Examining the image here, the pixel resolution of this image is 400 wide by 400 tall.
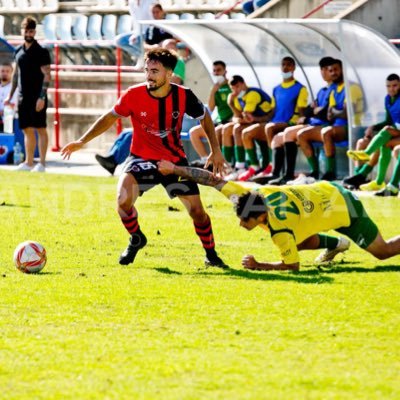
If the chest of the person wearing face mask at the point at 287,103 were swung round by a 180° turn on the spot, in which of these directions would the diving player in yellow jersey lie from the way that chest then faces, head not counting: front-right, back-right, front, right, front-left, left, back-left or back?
back-right

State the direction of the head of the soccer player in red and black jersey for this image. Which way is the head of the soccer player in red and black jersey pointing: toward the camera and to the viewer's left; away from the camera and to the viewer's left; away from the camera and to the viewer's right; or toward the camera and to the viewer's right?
toward the camera and to the viewer's left

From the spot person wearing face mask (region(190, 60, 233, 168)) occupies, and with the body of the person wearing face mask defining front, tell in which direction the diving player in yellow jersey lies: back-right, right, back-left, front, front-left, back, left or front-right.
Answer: front-left

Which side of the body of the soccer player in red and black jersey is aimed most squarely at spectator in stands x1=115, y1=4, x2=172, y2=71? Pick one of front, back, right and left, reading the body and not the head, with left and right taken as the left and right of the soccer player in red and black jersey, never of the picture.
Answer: back

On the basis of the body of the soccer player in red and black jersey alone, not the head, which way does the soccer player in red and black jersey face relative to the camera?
toward the camera

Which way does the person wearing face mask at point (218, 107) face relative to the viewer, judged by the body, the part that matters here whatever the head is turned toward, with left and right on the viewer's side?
facing the viewer and to the left of the viewer

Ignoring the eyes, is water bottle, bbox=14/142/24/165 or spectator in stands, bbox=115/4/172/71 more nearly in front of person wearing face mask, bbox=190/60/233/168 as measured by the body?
the water bottle

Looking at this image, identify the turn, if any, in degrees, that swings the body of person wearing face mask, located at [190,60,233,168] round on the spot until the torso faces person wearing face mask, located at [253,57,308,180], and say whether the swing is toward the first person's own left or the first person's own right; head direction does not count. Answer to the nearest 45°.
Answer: approximately 90° to the first person's own left

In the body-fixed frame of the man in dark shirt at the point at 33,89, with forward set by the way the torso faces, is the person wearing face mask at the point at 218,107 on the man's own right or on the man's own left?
on the man's own left

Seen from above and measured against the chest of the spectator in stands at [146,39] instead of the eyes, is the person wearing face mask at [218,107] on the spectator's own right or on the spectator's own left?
on the spectator's own left
